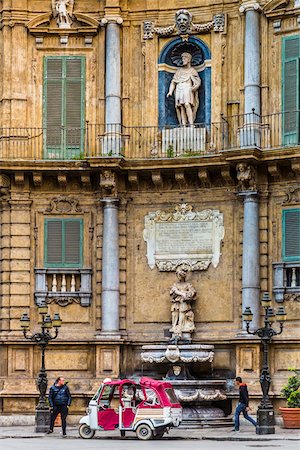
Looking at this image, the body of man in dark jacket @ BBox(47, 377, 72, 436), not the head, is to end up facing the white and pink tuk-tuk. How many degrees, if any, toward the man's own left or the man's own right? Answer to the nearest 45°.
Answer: approximately 45° to the man's own left

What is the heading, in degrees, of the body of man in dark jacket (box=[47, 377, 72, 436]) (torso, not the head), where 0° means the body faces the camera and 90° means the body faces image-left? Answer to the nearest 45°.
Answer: approximately 0°

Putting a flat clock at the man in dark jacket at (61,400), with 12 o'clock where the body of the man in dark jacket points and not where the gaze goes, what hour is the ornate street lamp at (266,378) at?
The ornate street lamp is roughly at 9 o'clock from the man in dark jacket.

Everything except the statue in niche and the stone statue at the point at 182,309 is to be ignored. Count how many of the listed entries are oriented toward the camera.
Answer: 2

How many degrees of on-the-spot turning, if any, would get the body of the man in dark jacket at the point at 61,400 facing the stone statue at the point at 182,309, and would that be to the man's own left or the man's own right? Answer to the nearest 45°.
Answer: approximately 135° to the man's own left

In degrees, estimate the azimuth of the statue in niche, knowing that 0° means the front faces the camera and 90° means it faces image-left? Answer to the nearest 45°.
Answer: approximately 0°
